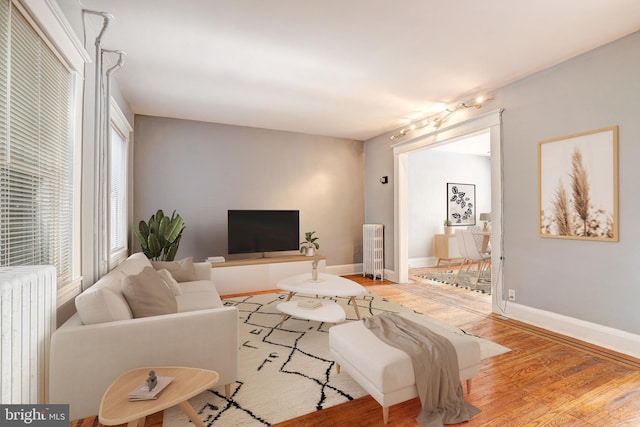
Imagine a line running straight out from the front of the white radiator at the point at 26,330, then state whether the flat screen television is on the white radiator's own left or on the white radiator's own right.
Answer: on the white radiator's own left

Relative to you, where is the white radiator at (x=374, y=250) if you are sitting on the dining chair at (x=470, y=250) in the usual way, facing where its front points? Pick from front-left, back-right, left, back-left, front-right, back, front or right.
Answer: back-left

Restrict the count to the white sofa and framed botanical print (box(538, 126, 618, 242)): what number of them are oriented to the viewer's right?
1

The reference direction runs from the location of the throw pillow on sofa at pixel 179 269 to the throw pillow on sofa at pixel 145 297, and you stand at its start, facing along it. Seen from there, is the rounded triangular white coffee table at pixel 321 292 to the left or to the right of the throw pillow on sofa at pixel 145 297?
left

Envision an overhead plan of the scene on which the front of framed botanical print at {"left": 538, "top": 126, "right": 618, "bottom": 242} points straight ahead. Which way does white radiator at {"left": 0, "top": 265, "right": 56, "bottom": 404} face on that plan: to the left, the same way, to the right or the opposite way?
the opposite way

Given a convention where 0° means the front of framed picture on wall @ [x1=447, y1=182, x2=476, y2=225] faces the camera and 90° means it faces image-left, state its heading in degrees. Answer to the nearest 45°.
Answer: approximately 315°

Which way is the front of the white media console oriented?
toward the camera

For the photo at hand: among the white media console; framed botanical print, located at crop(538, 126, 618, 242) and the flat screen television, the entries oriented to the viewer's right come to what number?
0

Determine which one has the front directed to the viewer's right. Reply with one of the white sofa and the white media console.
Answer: the white sofa

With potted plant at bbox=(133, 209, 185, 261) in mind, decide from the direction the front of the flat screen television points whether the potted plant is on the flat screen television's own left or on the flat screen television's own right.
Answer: on the flat screen television's own right

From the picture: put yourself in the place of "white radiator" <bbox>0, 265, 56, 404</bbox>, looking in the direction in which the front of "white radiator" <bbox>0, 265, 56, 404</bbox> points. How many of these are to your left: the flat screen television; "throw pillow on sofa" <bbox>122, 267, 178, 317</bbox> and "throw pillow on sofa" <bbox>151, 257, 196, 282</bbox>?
3

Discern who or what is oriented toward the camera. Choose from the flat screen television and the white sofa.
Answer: the flat screen television

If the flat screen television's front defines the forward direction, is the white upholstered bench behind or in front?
in front

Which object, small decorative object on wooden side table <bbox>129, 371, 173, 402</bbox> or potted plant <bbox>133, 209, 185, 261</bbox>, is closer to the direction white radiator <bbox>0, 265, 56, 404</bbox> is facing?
the small decorative object on wooden side table

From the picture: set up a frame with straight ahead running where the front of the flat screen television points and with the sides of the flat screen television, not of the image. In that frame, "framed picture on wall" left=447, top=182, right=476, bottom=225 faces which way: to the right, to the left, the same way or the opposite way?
the same way

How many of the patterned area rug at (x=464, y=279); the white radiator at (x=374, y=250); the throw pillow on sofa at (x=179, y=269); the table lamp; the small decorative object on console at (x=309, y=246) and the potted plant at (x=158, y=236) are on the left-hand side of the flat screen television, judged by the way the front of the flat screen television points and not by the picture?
4

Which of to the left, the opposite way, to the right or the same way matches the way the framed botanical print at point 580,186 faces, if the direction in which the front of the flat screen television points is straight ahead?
to the right
